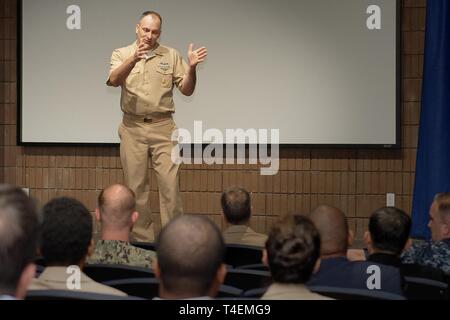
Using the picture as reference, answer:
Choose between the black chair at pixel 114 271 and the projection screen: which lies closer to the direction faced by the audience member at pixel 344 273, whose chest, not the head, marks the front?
the projection screen

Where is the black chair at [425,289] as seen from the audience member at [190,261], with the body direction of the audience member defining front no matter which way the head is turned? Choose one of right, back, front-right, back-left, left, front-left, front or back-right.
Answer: front-right

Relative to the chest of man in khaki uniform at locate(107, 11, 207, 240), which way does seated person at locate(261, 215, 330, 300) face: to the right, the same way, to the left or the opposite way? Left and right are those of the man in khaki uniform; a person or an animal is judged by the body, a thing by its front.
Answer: the opposite way

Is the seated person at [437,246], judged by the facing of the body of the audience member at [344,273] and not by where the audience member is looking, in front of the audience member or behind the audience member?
in front

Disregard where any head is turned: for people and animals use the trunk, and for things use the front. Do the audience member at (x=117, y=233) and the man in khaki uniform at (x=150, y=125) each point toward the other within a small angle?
yes

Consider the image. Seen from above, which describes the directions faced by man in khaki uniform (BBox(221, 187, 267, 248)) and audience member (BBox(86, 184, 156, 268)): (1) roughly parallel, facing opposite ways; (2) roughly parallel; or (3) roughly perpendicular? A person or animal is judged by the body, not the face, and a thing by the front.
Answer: roughly parallel

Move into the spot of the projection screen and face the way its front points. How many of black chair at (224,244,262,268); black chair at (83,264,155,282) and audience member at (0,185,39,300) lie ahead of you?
3

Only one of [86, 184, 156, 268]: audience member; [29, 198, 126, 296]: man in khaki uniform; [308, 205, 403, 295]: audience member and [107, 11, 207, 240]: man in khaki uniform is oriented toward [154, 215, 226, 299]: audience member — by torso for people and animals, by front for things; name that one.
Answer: [107, 11, 207, 240]: man in khaki uniform

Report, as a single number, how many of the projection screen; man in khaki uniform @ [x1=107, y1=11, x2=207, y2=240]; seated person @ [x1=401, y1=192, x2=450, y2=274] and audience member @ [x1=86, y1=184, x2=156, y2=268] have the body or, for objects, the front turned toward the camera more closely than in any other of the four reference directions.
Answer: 2

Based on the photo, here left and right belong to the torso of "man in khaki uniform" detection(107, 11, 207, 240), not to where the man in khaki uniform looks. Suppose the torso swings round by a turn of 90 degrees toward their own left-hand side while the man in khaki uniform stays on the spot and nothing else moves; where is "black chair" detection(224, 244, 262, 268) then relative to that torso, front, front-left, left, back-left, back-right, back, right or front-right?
right

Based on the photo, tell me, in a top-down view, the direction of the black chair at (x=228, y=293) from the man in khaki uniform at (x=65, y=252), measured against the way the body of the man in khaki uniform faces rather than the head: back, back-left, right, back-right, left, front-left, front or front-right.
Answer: right

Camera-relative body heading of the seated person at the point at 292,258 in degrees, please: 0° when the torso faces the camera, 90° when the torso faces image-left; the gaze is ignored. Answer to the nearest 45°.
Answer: approximately 180°

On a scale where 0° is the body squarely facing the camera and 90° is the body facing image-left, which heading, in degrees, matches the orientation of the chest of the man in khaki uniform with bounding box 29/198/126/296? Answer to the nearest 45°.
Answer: approximately 180°

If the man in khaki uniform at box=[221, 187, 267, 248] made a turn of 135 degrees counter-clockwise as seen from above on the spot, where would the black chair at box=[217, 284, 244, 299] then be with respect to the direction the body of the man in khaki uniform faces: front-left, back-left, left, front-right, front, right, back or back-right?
front-left

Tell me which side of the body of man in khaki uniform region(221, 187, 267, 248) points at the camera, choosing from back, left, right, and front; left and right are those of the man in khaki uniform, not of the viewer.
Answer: back

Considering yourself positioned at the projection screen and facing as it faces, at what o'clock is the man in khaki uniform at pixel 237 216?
The man in khaki uniform is roughly at 12 o'clock from the projection screen.

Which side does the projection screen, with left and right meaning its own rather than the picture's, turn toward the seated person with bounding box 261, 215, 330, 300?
front
